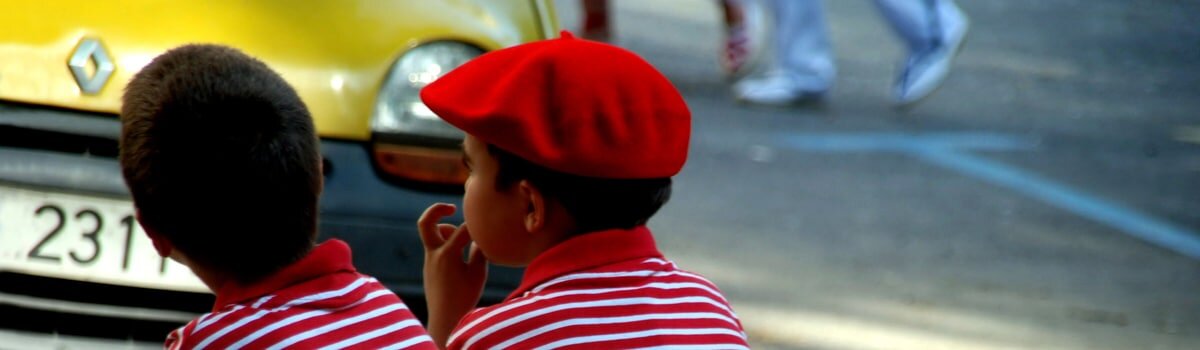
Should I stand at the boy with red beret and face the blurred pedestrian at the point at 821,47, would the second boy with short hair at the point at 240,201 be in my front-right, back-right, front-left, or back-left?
back-left

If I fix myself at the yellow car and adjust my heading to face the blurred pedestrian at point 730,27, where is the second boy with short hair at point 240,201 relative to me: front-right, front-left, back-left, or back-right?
back-right

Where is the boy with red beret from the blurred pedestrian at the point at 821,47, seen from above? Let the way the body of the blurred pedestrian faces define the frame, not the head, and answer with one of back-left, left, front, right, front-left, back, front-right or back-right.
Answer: left

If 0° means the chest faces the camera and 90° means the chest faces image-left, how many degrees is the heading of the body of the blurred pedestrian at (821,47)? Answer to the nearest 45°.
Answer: approximately 90°

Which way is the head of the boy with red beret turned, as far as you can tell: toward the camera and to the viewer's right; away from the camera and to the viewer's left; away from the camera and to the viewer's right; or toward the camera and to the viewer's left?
away from the camera and to the viewer's left

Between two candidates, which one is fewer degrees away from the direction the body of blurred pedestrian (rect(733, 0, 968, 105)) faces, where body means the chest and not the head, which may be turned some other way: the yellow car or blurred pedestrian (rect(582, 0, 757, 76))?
the blurred pedestrian

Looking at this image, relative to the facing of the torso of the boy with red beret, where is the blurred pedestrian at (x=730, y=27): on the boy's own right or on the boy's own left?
on the boy's own right

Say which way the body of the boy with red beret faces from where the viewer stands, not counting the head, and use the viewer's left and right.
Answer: facing away from the viewer and to the left of the viewer
